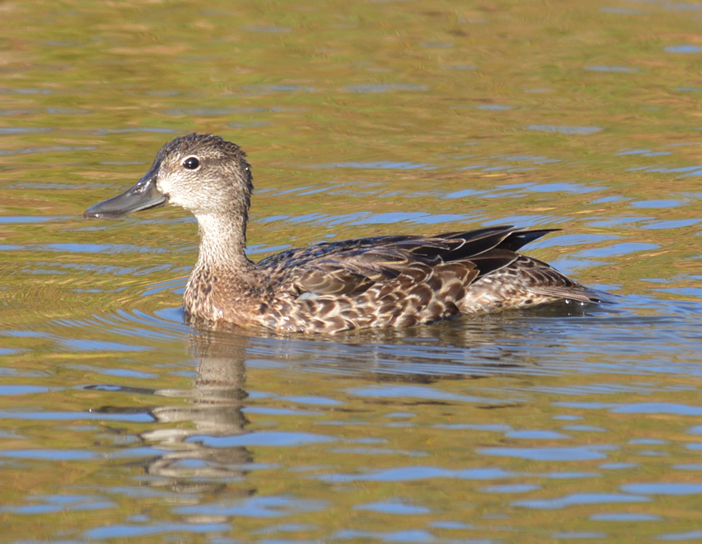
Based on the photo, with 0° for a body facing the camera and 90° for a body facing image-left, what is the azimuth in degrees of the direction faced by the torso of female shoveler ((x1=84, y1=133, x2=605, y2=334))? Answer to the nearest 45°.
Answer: approximately 90°
